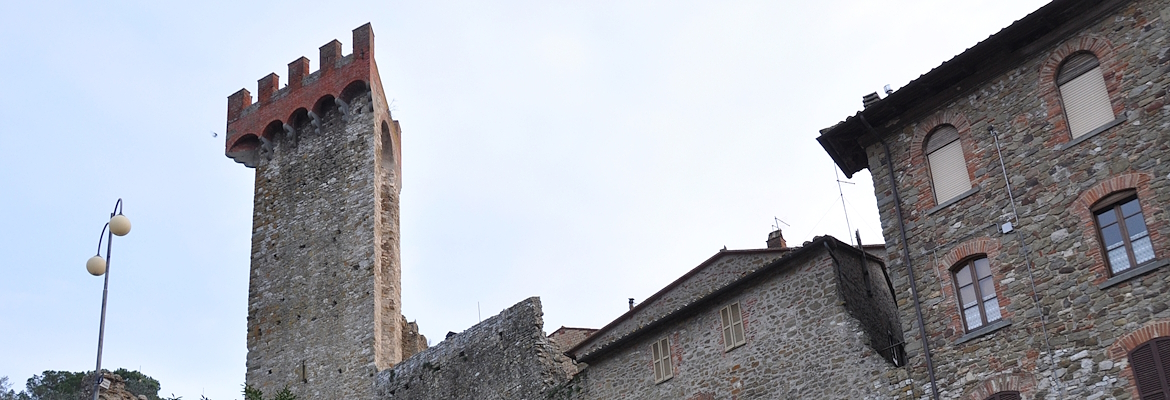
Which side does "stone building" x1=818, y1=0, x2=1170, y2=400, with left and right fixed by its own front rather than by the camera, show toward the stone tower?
right

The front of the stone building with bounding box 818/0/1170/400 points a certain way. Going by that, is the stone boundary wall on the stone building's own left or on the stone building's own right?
on the stone building's own right

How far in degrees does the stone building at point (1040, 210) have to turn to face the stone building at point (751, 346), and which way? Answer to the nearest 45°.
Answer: approximately 90° to its right

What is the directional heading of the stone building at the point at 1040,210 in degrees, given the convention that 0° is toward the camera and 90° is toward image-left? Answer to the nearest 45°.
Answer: approximately 45°
